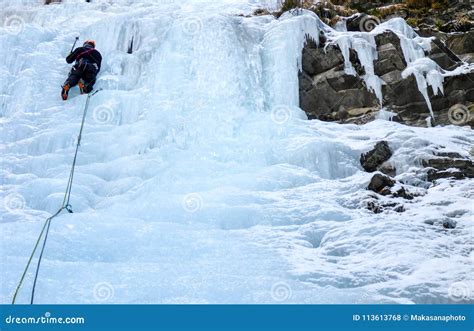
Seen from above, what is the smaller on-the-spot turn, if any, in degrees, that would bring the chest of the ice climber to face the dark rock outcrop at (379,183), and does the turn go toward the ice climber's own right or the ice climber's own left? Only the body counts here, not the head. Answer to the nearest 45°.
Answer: approximately 135° to the ice climber's own right

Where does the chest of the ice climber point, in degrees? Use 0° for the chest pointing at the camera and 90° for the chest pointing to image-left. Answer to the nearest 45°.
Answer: approximately 180°

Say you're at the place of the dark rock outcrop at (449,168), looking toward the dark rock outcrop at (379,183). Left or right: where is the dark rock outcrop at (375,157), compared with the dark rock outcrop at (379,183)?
right

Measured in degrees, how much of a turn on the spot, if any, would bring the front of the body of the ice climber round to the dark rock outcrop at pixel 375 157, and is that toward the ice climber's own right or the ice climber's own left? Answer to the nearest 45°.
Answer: approximately 135° to the ice climber's own right

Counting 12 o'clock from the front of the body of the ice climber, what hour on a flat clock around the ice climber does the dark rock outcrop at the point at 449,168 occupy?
The dark rock outcrop is roughly at 4 o'clock from the ice climber.
